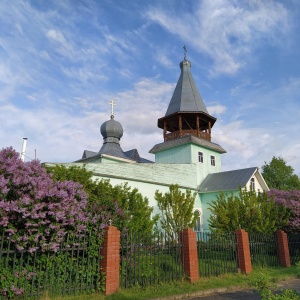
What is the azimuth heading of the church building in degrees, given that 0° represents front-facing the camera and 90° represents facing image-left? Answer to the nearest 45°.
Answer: approximately 315°

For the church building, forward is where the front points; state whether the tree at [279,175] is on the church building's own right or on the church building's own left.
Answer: on the church building's own left

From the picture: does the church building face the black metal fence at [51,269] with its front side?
no

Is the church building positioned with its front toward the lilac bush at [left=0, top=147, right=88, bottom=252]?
no

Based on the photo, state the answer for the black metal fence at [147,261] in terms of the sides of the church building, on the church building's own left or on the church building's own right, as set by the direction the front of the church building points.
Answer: on the church building's own right

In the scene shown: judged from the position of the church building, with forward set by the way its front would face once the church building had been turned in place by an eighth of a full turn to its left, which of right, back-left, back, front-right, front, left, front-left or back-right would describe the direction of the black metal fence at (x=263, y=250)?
right

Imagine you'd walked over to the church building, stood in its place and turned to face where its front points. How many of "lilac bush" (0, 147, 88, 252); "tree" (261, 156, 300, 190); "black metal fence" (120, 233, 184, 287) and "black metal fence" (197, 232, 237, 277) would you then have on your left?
1

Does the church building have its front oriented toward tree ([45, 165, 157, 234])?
no

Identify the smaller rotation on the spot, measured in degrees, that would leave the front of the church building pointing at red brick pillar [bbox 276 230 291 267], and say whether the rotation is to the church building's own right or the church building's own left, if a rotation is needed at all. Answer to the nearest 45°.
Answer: approximately 45° to the church building's own right

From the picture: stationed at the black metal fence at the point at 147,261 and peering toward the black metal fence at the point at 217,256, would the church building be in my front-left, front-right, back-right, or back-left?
front-left

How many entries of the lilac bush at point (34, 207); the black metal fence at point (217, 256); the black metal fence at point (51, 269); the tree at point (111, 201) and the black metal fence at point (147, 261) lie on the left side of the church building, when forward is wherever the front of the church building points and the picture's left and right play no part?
0

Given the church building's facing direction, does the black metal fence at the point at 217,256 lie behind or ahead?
ahead

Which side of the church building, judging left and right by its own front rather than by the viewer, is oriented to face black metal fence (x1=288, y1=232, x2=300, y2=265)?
front
